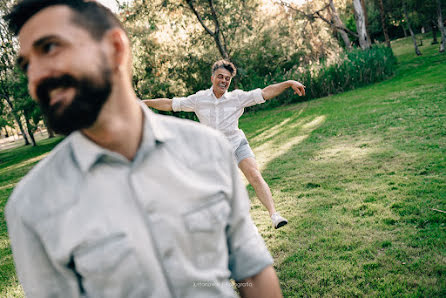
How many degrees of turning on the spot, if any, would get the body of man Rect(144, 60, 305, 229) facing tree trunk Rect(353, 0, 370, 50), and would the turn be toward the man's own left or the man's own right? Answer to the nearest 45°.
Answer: approximately 135° to the man's own left

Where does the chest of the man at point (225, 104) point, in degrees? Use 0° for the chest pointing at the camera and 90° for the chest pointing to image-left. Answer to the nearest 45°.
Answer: approximately 0°
